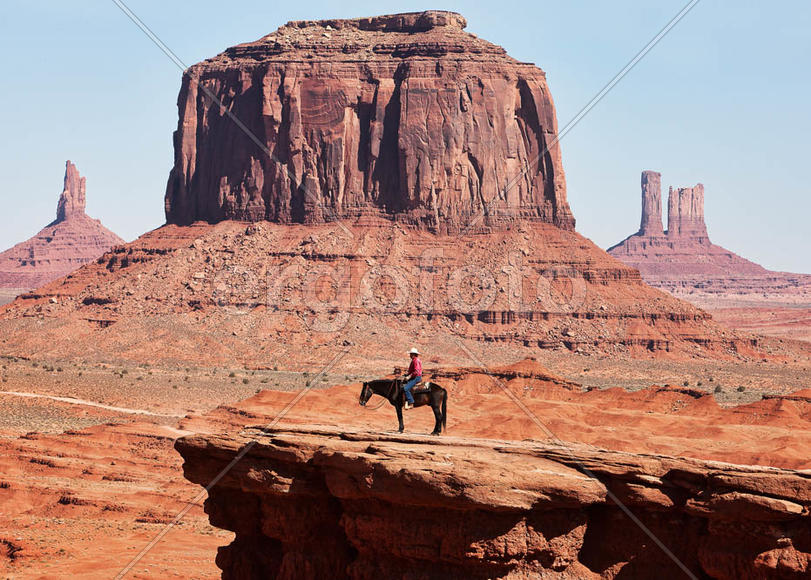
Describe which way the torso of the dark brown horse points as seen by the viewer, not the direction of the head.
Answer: to the viewer's left

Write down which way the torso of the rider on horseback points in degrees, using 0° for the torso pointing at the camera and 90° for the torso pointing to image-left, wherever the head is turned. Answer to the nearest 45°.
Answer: approximately 90°
